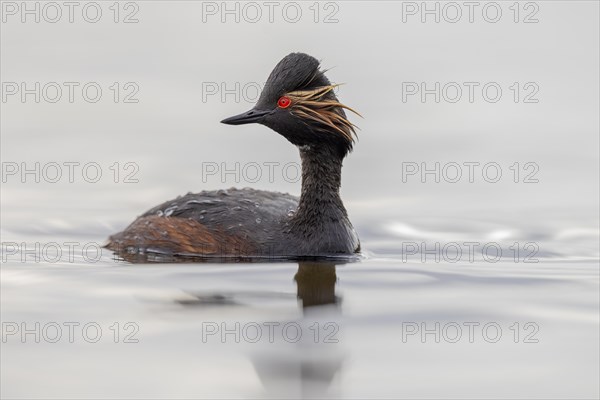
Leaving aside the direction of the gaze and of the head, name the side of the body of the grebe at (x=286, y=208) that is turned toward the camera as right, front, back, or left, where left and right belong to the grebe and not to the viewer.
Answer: right
